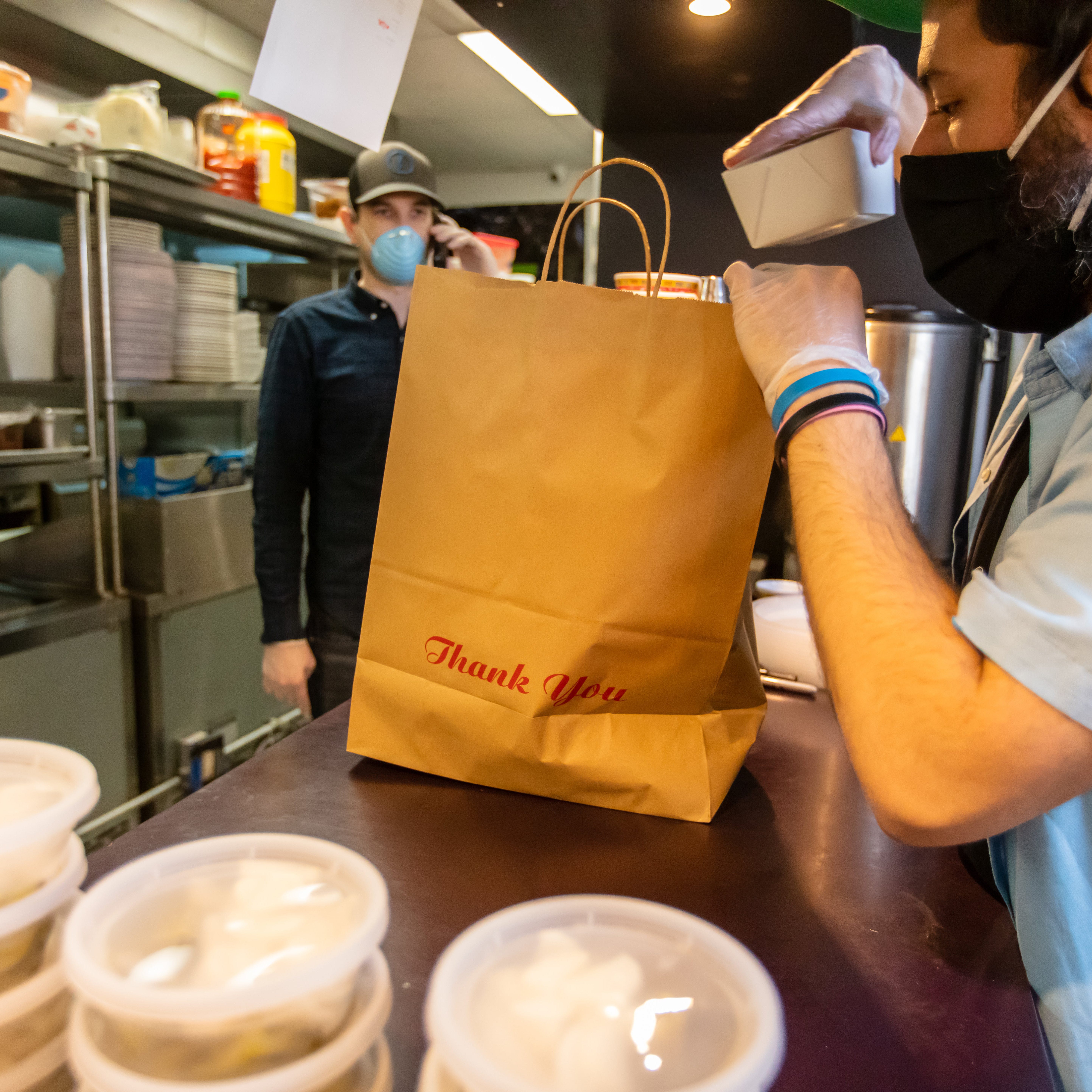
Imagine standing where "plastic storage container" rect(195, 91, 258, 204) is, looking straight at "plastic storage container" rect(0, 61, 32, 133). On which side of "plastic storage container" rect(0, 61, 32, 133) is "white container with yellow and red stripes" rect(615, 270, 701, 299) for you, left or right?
left

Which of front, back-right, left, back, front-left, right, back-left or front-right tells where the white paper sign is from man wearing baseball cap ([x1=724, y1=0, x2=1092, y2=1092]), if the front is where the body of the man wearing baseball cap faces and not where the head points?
front

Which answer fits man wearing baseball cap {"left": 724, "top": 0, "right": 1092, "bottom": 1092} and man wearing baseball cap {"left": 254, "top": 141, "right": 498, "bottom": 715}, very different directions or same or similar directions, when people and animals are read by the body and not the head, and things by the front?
very different directions

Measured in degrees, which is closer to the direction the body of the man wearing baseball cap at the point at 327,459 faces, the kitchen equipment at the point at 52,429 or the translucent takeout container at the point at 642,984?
the translucent takeout container

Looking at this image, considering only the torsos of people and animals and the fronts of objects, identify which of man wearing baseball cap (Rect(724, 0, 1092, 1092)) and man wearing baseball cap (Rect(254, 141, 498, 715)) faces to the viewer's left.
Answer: man wearing baseball cap (Rect(724, 0, 1092, 1092))

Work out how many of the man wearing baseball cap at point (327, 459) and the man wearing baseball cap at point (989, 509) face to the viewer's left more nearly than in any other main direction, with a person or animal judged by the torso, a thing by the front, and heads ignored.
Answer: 1

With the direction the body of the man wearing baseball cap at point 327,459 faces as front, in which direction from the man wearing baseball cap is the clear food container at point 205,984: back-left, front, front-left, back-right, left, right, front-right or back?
front-right

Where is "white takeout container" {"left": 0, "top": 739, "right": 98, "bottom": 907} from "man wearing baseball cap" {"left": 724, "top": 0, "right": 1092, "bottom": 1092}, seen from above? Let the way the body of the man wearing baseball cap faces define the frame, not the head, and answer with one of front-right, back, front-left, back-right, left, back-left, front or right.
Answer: front-left

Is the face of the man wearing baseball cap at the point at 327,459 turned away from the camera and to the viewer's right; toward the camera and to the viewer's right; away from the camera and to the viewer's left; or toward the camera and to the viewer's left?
toward the camera and to the viewer's right

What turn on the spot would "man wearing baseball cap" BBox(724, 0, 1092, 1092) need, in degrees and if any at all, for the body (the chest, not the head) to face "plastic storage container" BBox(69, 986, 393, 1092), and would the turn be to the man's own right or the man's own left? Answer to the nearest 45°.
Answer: approximately 45° to the man's own left

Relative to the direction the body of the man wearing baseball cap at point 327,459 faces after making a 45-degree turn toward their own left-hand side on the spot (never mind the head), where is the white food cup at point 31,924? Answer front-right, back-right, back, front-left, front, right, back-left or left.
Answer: right

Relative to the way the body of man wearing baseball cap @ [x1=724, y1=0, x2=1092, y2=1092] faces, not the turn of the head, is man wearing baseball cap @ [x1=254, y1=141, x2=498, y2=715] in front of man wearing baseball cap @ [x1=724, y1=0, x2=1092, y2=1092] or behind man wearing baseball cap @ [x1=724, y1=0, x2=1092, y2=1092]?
in front

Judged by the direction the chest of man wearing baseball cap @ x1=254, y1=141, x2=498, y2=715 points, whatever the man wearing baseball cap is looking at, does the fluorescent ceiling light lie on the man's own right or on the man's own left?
on the man's own left

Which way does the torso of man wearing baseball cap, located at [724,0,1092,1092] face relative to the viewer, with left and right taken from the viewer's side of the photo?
facing to the left of the viewer

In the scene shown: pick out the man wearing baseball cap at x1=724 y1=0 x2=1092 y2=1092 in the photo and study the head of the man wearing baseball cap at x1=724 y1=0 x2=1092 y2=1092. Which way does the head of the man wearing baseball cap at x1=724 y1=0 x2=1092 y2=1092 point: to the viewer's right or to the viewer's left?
to the viewer's left

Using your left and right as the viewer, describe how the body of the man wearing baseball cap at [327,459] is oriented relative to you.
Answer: facing the viewer and to the right of the viewer
